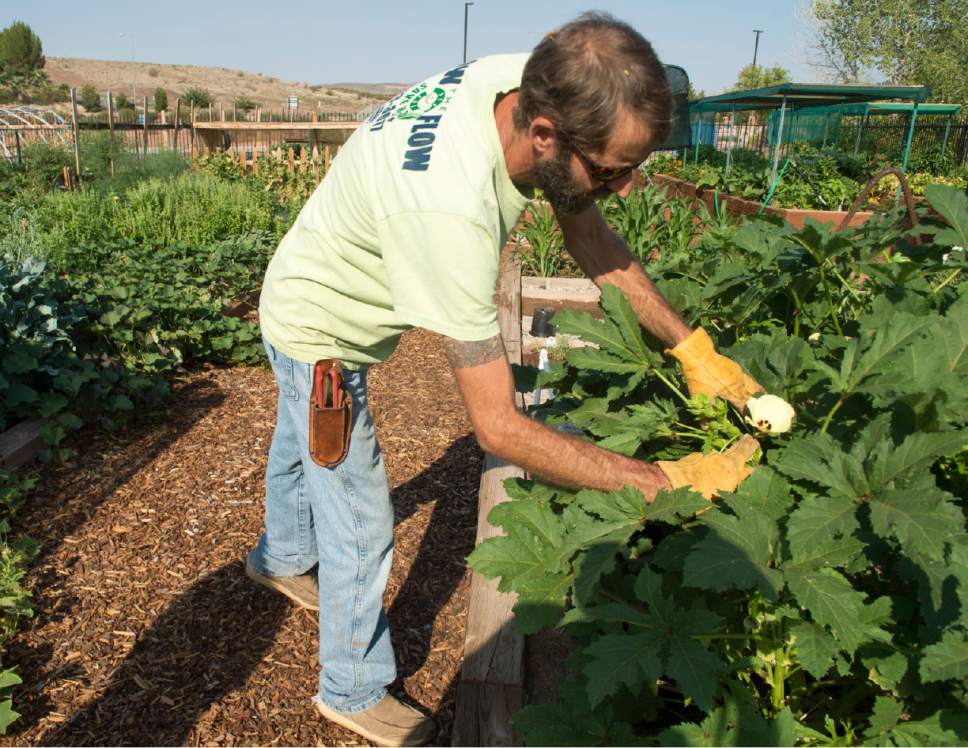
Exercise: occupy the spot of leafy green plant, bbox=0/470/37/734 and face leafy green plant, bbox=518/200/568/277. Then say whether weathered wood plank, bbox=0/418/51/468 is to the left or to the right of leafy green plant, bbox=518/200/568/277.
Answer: left

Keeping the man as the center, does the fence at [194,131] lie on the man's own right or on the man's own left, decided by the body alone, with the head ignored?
on the man's own left

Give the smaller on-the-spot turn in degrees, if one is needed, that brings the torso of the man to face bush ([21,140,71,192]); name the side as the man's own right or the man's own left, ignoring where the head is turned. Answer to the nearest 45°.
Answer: approximately 135° to the man's own left

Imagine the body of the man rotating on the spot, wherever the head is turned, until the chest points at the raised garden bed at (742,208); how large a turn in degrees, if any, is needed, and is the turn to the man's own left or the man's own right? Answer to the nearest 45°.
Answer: approximately 90° to the man's own left

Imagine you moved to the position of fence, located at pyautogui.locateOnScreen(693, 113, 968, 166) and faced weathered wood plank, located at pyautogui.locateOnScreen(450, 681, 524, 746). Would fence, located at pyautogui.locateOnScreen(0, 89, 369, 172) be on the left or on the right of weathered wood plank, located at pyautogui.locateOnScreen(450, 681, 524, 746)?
right

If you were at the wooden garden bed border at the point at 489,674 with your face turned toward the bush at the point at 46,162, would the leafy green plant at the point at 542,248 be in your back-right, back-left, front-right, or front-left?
front-right

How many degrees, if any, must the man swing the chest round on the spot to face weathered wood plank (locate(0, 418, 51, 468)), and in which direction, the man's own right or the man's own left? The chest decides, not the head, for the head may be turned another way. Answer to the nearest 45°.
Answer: approximately 135° to the man's own left

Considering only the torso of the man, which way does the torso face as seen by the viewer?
to the viewer's right

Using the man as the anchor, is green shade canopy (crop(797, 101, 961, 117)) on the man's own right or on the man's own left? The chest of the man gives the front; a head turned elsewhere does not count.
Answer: on the man's own left

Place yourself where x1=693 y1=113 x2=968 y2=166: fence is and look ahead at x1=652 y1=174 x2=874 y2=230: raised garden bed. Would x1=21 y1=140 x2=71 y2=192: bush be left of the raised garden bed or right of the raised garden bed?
right
